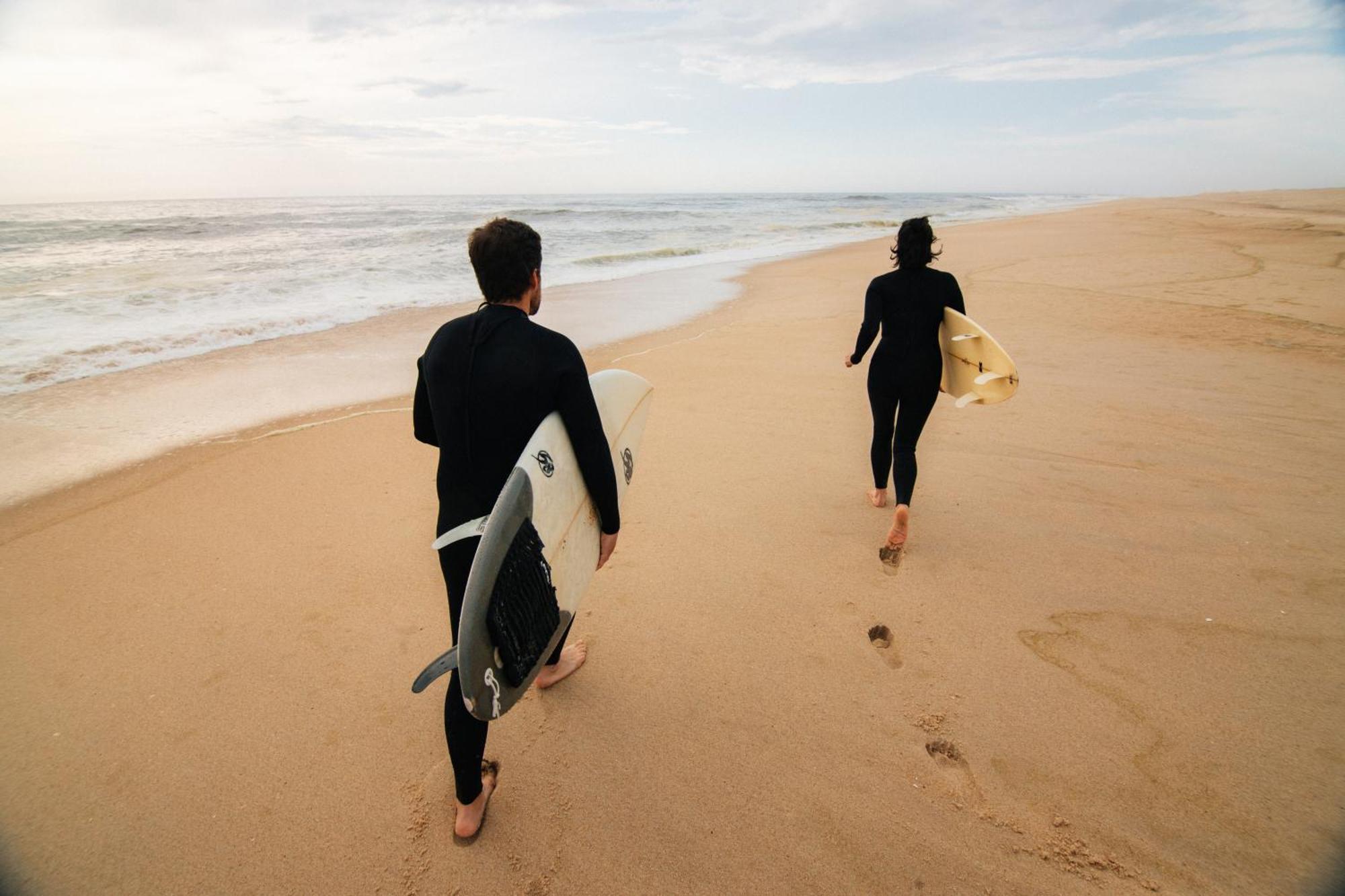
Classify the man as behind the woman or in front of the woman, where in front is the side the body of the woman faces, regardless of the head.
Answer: behind

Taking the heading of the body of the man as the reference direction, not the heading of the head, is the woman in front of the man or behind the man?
in front

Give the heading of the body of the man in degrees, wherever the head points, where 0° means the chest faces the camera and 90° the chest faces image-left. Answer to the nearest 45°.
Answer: approximately 225°

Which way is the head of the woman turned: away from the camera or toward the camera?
away from the camera

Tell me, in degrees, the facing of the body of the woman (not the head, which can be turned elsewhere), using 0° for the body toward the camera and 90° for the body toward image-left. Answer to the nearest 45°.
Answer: approximately 180°

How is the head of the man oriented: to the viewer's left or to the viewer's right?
to the viewer's right
